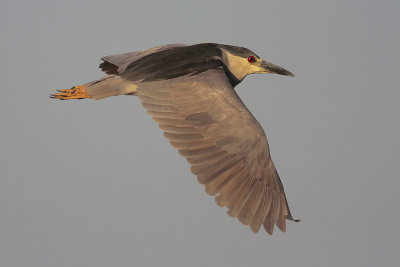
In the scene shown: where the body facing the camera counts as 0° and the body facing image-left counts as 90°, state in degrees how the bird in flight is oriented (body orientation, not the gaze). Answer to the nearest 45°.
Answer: approximately 270°
